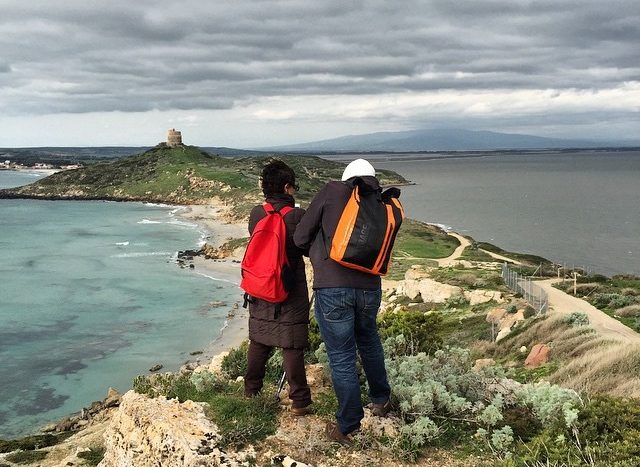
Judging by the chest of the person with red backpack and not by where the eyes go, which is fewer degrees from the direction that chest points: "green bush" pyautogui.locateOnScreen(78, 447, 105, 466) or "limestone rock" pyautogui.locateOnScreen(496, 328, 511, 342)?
the limestone rock

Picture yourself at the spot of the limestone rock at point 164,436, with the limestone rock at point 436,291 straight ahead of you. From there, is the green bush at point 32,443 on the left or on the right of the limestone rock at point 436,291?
left

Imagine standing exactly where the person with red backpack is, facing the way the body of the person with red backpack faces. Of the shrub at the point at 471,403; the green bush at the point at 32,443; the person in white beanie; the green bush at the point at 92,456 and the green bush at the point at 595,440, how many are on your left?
2

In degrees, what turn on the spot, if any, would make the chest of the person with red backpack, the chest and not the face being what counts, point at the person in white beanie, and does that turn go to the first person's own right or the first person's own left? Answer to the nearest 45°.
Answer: approximately 90° to the first person's own right

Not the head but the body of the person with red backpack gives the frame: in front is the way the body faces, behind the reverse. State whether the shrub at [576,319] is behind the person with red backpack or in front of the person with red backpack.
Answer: in front

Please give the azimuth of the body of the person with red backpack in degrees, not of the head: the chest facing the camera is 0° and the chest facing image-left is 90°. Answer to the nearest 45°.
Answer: approximately 225°

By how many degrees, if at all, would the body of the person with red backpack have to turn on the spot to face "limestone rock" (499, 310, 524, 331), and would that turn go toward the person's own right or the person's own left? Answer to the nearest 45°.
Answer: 0° — they already face it

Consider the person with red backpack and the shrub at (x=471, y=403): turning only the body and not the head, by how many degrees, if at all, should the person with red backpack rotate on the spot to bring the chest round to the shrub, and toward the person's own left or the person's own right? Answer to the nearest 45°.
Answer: approximately 45° to the person's own right

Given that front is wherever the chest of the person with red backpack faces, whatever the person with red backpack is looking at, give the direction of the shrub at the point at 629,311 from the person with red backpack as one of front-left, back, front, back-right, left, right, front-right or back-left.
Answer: front

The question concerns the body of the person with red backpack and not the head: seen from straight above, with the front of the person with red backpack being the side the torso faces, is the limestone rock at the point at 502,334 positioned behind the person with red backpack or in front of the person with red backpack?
in front

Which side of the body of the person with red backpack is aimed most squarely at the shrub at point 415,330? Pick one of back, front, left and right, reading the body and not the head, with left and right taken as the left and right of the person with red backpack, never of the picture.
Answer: front

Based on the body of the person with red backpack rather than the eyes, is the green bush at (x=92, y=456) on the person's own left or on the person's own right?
on the person's own left

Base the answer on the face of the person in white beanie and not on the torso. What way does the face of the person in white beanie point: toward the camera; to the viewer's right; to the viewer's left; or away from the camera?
away from the camera
